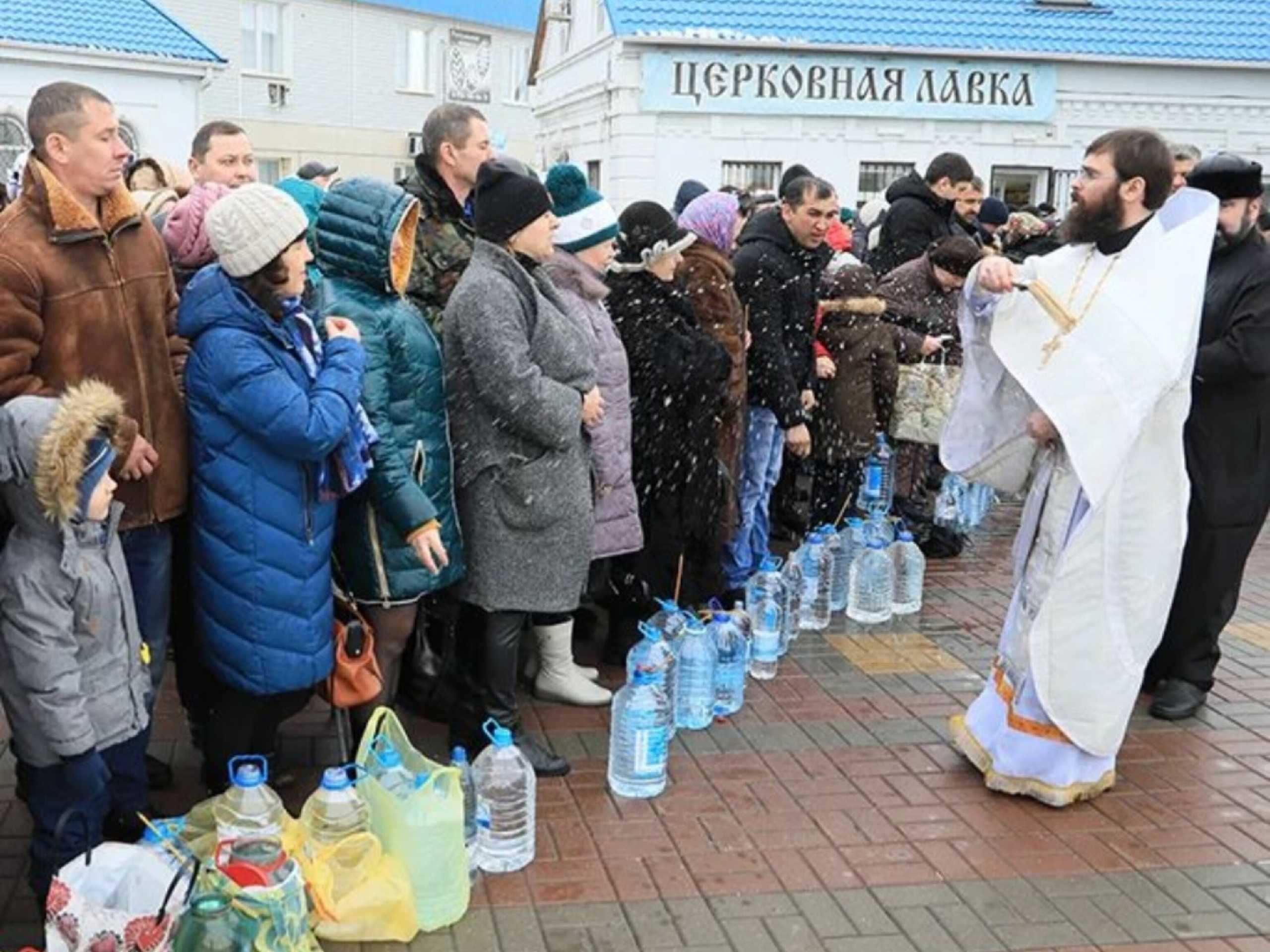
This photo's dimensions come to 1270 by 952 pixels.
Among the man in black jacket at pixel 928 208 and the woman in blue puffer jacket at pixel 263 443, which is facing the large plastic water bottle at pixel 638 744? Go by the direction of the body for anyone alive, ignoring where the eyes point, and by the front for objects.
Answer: the woman in blue puffer jacket

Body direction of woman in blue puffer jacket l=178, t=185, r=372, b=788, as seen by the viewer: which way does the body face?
to the viewer's right

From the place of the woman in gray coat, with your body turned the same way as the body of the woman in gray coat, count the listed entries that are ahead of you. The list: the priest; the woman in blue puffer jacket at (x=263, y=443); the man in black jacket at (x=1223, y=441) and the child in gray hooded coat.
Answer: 2

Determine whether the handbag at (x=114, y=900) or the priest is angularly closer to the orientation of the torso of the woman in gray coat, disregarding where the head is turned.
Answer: the priest

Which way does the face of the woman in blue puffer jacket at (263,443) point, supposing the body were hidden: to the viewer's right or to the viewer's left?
to the viewer's right

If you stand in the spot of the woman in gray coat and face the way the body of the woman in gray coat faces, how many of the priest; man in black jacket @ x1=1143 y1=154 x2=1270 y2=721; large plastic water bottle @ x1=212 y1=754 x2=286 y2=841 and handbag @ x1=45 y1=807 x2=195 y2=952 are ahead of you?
2

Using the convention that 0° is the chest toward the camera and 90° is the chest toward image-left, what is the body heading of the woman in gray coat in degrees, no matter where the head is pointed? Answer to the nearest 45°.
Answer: approximately 270°
